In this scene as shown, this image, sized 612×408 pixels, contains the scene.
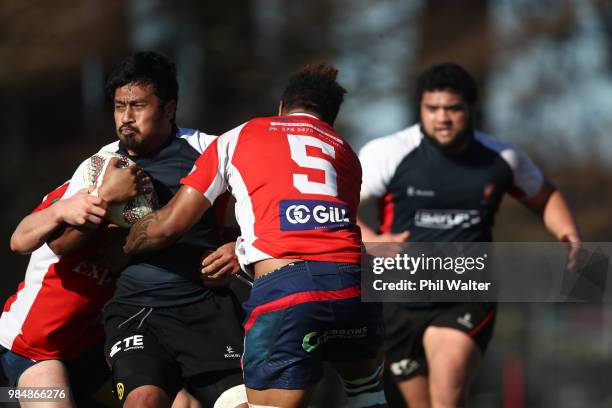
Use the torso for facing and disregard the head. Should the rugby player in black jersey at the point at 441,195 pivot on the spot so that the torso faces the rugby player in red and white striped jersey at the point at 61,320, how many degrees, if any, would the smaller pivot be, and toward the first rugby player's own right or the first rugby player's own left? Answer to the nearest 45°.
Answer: approximately 45° to the first rugby player's own right

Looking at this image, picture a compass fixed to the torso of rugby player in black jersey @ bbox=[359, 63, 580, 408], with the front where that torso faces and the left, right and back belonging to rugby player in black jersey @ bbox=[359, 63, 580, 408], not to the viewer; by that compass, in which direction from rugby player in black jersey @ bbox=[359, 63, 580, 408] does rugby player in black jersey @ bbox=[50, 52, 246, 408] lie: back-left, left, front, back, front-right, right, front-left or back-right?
front-right

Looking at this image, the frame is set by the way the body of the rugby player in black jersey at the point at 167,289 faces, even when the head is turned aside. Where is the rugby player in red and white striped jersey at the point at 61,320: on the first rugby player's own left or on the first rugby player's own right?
on the first rugby player's own right

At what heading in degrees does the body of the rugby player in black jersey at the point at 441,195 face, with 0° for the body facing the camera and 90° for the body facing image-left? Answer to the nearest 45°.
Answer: approximately 0°

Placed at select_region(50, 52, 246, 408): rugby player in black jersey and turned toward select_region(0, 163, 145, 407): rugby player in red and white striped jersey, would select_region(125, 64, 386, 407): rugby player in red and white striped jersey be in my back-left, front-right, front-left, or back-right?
back-left

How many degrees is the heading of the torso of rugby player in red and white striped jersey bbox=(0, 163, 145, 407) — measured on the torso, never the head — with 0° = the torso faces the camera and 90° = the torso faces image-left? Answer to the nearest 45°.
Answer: approximately 315°

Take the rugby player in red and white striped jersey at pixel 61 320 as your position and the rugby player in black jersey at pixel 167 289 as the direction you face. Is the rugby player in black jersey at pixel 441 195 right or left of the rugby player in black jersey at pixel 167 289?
left

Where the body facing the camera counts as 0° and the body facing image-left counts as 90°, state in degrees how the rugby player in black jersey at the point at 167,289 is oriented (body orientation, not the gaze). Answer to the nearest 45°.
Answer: approximately 45°

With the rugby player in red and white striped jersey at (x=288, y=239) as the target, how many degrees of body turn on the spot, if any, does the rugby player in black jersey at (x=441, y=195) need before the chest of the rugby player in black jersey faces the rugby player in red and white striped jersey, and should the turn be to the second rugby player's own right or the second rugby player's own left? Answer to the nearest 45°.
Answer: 0° — they already face them

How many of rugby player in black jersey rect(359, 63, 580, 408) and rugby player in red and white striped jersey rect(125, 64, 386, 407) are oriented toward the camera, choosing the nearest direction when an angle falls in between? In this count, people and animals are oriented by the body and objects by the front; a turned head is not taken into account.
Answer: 1
